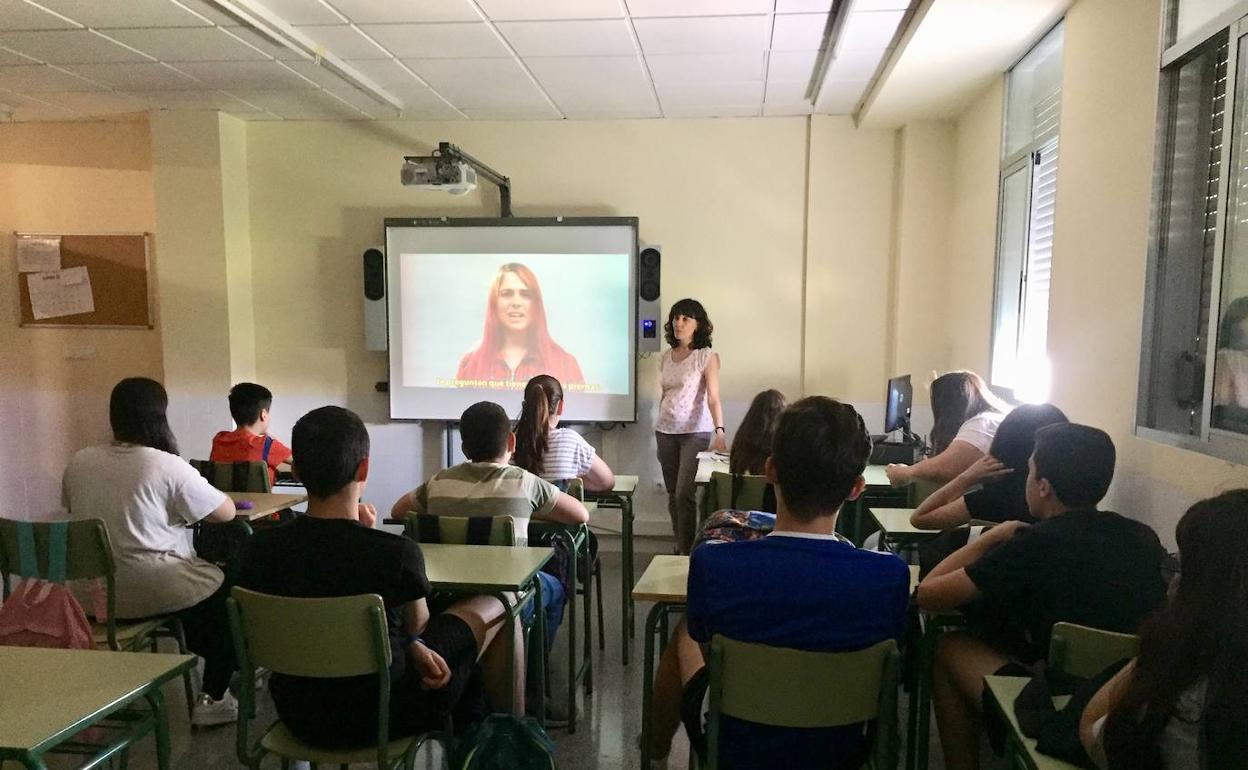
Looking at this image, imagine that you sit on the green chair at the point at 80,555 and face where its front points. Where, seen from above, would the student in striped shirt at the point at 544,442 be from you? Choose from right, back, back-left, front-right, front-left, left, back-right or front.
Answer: front-right

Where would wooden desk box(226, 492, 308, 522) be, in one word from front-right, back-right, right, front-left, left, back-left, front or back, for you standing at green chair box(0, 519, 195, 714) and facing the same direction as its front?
front

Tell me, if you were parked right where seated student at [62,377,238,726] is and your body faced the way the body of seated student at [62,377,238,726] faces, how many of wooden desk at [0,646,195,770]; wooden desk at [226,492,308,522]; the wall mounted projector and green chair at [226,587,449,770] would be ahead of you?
2

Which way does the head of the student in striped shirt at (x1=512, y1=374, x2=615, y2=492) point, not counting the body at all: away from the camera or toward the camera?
away from the camera

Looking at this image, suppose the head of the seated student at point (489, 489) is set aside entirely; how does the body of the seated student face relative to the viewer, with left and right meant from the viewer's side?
facing away from the viewer

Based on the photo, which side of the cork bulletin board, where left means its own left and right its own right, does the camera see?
front

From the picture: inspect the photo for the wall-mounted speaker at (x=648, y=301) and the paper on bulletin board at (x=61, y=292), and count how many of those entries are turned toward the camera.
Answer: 2

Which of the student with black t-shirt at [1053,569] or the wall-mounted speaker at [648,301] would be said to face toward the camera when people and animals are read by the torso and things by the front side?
the wall-mounted speaker

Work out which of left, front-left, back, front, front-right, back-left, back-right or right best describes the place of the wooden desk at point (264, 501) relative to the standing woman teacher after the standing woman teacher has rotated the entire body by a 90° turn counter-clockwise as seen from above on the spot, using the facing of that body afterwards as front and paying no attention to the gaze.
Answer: right

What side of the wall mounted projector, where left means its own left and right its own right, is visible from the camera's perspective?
back

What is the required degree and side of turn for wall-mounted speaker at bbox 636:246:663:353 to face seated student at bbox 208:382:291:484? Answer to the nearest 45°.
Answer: approximately 45° to its right

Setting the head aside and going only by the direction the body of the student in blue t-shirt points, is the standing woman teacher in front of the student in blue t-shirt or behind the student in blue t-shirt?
in front

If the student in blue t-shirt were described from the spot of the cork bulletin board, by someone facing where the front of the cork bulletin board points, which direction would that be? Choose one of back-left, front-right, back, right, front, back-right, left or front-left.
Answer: front

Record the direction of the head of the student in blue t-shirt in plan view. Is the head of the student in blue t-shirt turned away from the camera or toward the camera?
away from the camera

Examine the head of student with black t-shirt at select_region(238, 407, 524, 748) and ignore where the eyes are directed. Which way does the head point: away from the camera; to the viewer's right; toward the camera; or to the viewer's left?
away from the camera

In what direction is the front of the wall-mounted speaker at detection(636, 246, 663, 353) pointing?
toward the camera

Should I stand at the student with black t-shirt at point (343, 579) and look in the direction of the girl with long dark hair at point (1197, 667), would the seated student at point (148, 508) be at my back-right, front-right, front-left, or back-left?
back-left

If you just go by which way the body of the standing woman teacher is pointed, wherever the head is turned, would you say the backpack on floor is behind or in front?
in front

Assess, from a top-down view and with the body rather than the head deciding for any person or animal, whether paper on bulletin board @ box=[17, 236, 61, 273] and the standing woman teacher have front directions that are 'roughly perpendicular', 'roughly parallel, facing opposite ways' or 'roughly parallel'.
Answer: roughly parallel

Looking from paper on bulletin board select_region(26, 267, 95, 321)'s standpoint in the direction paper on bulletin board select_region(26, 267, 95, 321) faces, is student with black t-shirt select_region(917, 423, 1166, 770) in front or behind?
in front

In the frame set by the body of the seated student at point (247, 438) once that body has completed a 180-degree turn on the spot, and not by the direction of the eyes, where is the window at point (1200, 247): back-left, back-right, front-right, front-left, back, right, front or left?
left

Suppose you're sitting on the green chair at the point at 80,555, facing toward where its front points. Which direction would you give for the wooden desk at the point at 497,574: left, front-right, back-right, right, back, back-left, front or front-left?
right

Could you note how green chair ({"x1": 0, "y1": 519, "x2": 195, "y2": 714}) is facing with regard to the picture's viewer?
facing away from the viewer and to the right of the viewer
